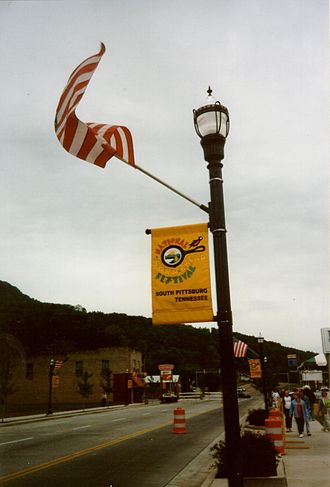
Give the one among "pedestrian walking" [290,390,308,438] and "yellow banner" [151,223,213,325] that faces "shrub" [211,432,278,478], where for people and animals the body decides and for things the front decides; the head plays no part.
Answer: the pedestrian walking

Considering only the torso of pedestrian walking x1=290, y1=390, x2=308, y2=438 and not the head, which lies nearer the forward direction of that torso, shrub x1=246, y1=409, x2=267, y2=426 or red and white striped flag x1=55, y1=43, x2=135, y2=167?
the red and white striped flag

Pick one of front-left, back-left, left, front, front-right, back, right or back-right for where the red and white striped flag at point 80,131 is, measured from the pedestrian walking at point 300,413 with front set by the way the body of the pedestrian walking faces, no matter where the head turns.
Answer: front

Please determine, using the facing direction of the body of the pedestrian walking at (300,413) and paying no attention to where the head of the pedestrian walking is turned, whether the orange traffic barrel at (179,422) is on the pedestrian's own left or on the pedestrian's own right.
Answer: on the pedestrian's own right

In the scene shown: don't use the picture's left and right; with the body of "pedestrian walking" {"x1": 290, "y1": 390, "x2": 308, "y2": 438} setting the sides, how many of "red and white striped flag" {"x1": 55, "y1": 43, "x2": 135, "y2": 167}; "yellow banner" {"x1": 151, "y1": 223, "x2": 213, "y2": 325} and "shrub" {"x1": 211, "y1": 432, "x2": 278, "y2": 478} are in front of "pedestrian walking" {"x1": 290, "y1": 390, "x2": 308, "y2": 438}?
3

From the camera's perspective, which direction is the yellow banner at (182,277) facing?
toward the camera

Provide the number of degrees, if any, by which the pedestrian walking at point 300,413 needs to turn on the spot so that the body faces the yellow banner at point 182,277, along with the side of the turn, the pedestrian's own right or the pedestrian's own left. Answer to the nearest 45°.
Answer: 0° — they already face it

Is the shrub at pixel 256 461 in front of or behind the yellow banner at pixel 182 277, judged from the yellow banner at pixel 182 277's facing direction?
behind

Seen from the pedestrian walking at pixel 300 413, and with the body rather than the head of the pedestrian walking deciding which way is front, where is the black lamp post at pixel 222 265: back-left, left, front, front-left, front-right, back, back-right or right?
front

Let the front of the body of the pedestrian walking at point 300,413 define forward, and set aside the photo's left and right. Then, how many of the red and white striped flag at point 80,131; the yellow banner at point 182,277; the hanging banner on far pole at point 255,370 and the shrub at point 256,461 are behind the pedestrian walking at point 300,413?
1

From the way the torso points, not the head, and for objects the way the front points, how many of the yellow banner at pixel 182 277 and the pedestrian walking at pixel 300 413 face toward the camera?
2

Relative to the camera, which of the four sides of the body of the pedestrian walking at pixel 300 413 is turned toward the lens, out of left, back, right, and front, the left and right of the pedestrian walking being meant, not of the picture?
front

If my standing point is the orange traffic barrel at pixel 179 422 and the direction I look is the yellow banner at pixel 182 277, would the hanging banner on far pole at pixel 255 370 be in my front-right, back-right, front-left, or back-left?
back-left
